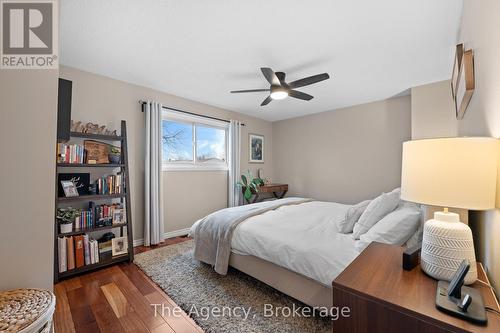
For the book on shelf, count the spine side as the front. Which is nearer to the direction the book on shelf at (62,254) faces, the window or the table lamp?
the table lamp

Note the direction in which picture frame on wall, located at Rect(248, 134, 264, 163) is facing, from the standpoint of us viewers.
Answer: facing the viewer and to the right of the viewer

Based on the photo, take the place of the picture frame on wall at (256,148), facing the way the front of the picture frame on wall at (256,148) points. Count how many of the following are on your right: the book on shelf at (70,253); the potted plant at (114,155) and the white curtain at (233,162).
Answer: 3

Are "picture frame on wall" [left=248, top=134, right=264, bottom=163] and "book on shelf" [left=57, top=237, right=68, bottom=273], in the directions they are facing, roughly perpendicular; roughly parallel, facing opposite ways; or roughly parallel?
roughly parallel

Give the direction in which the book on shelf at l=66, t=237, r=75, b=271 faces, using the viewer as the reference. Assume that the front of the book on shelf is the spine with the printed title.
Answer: facing the viewer

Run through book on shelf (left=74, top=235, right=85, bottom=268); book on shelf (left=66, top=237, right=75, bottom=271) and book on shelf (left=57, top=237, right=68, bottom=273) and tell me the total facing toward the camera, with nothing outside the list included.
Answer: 3

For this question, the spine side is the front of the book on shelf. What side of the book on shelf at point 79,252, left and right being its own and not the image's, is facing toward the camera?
front

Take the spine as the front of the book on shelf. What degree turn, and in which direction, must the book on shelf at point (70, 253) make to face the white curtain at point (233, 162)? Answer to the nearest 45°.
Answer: approximately 90° to its left

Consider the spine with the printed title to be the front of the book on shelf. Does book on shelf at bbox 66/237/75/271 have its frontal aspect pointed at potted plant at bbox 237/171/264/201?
no

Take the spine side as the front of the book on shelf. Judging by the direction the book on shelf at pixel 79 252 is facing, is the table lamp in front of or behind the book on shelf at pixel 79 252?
in front

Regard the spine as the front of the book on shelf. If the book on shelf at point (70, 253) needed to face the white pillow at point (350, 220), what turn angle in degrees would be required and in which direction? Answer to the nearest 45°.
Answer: approximately 45° to its left

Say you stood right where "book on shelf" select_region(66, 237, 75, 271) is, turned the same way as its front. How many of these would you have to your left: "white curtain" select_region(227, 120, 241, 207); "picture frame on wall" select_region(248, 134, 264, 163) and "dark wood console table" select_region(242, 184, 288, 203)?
3

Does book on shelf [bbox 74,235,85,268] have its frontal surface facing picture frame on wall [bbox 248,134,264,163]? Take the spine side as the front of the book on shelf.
no

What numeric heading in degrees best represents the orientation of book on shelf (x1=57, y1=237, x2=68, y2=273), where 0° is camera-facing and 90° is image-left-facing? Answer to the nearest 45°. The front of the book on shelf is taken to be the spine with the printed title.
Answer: approximately 0°
